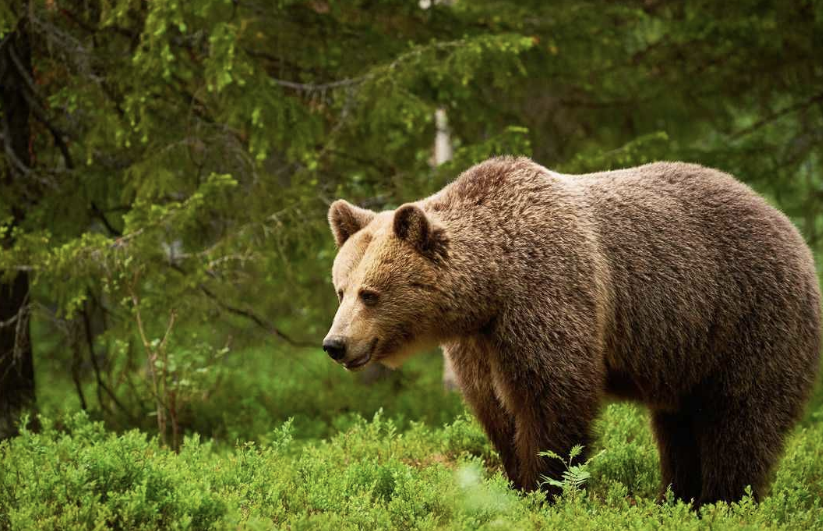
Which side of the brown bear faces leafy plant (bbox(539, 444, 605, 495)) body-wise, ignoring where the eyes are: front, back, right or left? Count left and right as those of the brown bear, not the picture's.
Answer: left

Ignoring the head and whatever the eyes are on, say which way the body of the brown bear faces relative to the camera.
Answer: to the viewer's left

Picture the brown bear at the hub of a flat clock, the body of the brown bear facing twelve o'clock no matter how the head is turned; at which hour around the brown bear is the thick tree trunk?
The thick tree trunk is roughly at 1 o'clock from the brown bear.

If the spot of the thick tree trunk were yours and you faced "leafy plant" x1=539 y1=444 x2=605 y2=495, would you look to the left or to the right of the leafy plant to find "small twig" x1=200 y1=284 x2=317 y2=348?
left

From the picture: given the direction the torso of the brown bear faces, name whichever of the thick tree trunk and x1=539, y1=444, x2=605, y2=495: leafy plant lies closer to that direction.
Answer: the thick tree trunk
